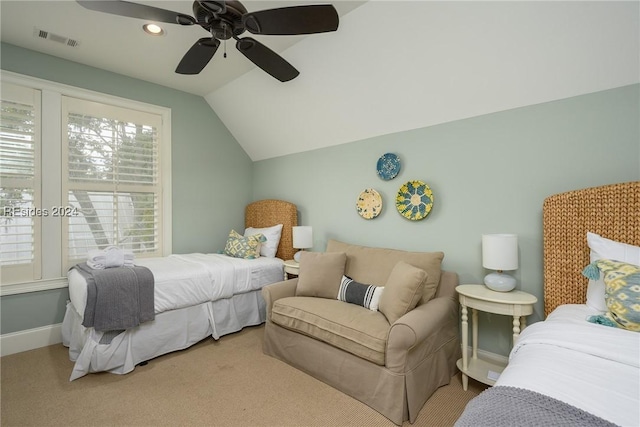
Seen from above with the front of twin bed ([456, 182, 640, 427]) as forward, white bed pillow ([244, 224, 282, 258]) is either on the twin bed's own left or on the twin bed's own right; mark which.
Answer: on the twin bed's own right

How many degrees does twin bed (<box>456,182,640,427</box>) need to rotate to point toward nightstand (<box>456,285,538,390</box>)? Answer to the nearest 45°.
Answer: approximately 90° to its right

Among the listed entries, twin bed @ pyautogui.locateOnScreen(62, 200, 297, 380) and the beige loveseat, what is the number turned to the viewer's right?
0

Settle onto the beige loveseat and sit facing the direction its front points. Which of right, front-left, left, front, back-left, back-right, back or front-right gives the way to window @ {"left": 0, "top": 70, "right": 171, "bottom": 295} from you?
front-right

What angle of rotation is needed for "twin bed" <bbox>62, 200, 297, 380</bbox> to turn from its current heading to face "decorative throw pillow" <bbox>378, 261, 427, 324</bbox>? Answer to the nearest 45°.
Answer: approximately 90° to its left

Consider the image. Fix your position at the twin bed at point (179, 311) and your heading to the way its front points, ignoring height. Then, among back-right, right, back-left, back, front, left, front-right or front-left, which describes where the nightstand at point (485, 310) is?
left

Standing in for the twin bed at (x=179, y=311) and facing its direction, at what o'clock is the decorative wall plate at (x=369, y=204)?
The decorative wall plate is roughly at 8 o'clock from the twin bed.

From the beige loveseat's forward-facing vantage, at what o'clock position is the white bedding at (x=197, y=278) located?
The white bedding is roughly at 2 o'clock from the beige loveseat.

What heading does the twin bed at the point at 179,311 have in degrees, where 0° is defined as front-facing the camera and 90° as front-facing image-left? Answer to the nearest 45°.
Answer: approximately 45°

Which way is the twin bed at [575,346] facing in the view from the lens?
facing the viewer and to the left of the viewer

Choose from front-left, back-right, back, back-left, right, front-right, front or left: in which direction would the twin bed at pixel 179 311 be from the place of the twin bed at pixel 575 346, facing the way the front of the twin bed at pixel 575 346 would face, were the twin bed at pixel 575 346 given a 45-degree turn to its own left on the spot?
right

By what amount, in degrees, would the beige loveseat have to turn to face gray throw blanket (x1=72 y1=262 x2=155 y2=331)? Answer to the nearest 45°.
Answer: approximately 45° to its right

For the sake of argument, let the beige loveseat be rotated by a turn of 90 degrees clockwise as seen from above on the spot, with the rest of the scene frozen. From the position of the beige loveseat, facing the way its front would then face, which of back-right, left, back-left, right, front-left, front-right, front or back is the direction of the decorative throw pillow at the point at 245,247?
front

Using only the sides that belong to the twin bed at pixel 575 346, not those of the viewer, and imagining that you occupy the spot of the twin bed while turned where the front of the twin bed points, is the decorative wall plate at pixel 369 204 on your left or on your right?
on your right
